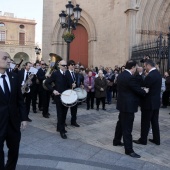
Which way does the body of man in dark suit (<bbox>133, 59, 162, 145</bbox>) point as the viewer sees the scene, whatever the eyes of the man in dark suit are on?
to the viewer's left

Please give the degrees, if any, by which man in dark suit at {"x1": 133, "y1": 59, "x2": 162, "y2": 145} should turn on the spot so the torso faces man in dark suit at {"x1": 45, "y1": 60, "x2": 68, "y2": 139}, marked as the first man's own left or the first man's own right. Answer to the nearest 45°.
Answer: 0° — they already face them

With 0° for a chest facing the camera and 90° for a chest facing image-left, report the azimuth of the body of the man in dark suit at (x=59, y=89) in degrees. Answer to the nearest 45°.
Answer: approximately 315°

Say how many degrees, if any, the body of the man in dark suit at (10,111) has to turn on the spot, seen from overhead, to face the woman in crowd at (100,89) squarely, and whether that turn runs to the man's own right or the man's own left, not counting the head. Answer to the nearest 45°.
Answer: approximately 135° to the man's own left

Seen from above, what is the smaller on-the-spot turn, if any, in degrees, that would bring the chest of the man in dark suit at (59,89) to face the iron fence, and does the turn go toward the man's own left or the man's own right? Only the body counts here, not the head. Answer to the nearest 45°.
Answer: approximately 90° to the man's own left

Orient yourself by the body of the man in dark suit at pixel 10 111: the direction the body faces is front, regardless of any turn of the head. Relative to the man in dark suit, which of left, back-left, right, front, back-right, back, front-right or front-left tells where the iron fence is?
back-left

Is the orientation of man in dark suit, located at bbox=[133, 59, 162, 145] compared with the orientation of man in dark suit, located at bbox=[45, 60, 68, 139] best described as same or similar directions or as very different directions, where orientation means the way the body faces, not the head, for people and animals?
very different directions

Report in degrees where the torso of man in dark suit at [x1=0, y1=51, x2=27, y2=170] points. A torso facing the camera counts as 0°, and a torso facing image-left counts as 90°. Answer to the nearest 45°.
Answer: approximately 0°

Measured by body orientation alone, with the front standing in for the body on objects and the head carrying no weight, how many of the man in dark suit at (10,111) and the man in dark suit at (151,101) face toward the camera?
1
